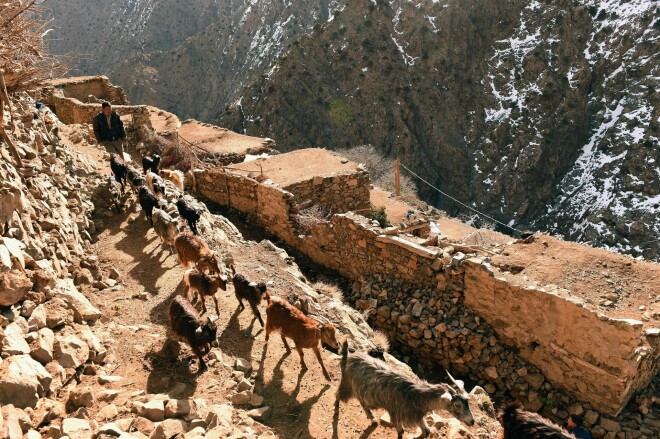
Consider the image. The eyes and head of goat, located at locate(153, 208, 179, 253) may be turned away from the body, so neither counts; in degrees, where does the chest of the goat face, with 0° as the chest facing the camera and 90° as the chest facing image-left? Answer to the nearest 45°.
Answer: approximately 315°

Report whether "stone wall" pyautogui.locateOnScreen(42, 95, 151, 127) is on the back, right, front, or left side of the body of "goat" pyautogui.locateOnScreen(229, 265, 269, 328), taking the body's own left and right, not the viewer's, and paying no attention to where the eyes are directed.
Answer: back

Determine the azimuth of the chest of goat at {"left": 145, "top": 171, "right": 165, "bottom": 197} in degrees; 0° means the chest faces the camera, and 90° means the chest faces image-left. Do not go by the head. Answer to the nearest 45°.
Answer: approximately 315°

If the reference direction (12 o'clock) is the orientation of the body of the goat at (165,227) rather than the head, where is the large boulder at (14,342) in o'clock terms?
The large boulder is roughly at 2 o'clock from the goat.

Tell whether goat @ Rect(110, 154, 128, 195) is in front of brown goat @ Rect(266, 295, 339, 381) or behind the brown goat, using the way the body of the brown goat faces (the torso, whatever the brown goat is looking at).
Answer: behind

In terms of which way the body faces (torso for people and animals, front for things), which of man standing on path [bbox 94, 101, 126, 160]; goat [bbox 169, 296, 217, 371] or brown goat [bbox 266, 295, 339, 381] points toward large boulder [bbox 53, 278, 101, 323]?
the man standing on path

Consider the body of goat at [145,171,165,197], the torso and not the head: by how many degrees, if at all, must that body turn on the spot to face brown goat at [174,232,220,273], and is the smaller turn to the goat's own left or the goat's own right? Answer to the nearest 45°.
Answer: approximately 45° to the goat's own right

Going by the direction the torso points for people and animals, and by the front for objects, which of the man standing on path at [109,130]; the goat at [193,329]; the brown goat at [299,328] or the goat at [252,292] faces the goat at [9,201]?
the man standing on path
